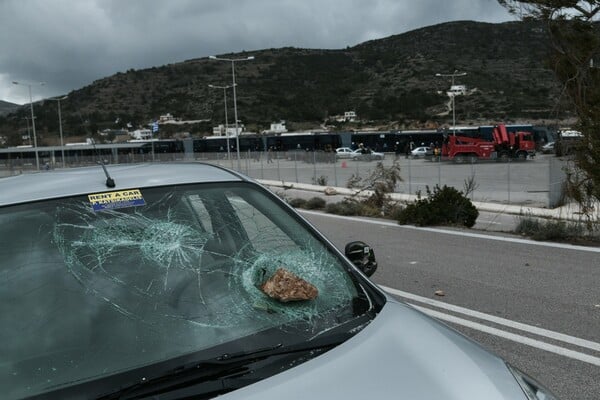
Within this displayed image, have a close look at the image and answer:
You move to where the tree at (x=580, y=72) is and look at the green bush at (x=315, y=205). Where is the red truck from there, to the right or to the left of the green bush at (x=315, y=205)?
right

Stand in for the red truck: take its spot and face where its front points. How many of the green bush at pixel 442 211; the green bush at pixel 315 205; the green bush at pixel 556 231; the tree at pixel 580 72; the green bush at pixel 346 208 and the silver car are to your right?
6

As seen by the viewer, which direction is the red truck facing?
to the viewer's right

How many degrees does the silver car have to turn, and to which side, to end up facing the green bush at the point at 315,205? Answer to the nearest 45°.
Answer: approximately 135° to its left

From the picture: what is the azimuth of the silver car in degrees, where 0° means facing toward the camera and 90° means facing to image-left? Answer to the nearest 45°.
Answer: approximately 315°

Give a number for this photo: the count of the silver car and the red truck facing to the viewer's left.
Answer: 0

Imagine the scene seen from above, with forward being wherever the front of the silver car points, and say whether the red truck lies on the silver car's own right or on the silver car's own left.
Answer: on the silver car's own left

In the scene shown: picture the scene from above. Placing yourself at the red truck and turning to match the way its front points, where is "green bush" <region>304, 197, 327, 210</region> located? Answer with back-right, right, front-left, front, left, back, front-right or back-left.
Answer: right

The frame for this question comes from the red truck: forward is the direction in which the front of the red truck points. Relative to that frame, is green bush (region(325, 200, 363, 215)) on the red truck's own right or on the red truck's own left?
on the red truck's own right

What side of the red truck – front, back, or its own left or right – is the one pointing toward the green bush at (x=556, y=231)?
right

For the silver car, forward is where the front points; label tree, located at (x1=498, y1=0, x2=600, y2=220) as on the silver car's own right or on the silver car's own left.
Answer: on the silver car's own left
